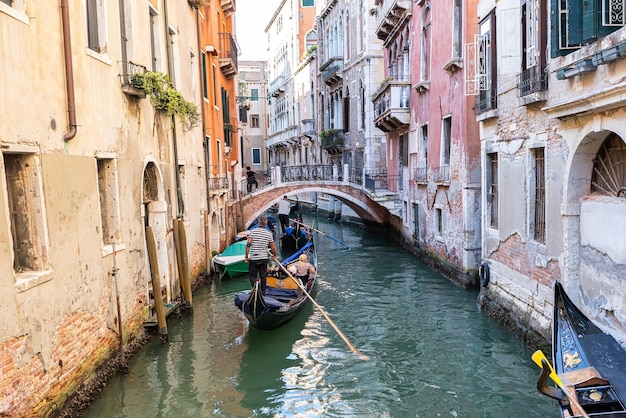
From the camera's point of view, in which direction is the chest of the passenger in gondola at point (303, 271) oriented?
away from the camera

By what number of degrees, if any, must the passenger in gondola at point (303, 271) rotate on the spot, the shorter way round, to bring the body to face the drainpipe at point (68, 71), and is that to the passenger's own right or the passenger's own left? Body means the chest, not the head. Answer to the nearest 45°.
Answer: approximately 135° to the passenger's own left

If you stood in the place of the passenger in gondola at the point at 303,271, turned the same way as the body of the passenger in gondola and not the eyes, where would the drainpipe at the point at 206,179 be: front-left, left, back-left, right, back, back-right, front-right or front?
front-left

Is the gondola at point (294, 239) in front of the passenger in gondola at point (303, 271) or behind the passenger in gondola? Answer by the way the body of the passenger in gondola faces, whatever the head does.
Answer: in front

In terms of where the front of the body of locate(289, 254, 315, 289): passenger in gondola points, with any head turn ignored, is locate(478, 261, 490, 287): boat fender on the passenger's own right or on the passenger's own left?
on the passenger's own right

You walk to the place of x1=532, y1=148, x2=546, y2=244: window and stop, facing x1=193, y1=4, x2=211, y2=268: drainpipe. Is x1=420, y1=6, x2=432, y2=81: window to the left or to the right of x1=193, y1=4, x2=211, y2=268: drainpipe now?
right
